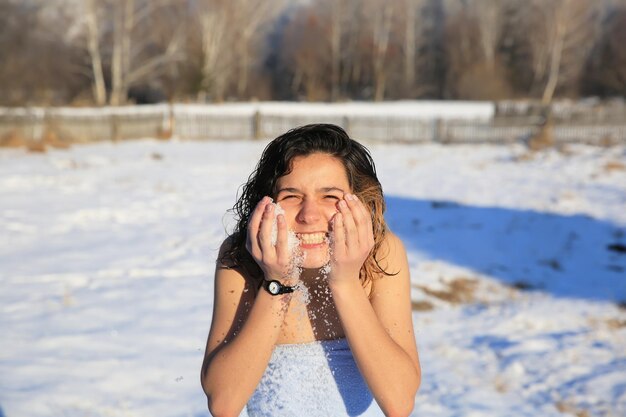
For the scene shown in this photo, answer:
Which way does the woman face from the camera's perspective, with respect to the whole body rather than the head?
toward the camera

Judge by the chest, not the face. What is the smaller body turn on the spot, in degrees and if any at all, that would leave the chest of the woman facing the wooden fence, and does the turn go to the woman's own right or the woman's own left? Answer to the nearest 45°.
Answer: approximately 180°

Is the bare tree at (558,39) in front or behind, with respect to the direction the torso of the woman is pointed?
behind

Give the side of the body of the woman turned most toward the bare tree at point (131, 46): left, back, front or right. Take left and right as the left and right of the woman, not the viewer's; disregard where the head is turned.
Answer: back

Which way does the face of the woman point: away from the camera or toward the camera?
toward the camera

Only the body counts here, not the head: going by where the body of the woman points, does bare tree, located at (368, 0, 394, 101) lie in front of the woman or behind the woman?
behind
